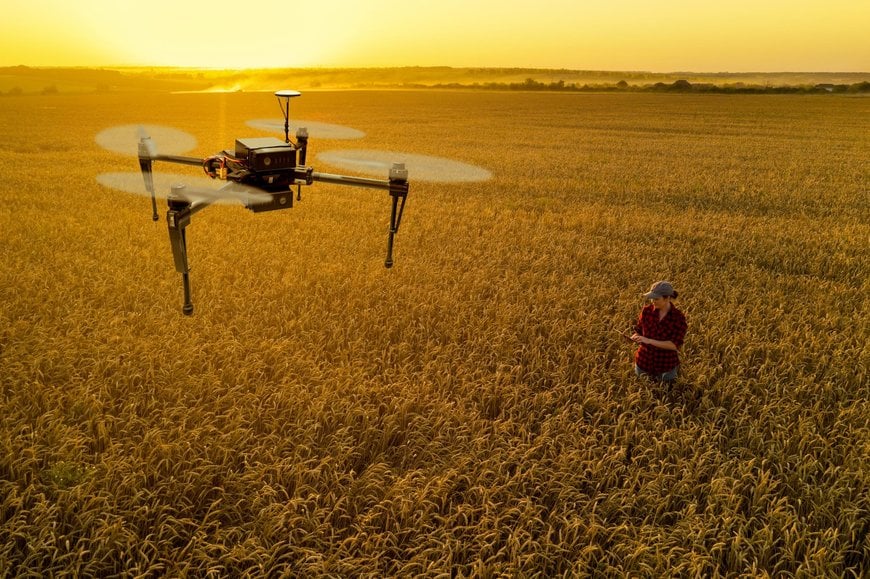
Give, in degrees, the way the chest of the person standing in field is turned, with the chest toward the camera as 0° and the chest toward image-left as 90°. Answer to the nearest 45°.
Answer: approximately 45°
